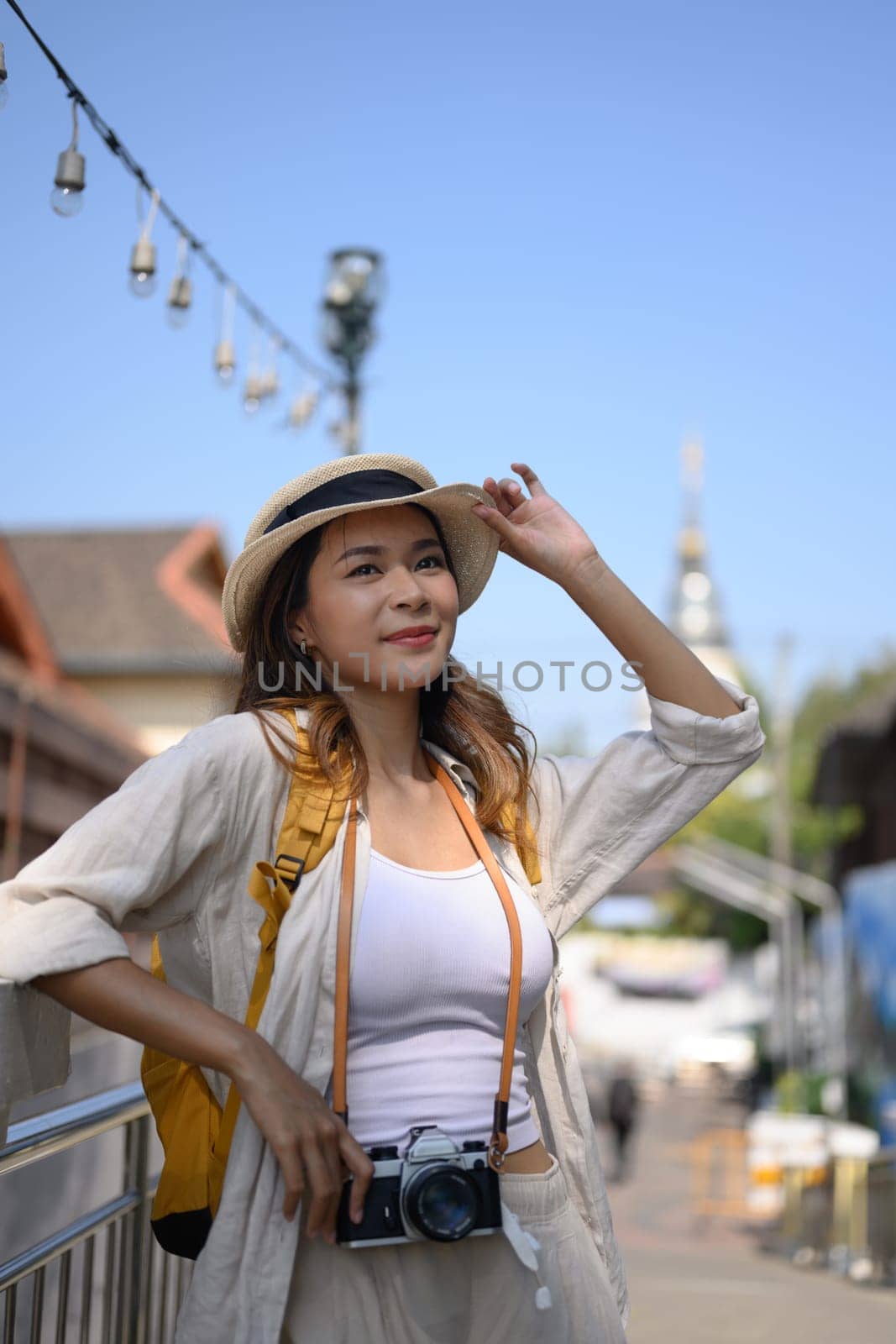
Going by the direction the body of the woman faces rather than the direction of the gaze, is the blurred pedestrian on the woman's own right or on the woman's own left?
on the woman's own left

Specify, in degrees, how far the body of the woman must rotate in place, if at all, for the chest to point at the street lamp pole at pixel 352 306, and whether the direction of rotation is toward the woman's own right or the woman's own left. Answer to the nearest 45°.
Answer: approximately 135° to the woman's own left

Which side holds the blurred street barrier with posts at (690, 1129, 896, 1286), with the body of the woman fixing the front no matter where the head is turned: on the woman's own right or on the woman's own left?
on the woman's own left

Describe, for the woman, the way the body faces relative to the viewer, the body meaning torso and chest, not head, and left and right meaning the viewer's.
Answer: facing the viewer and to the right of the viewer
